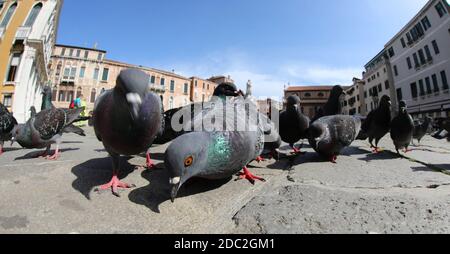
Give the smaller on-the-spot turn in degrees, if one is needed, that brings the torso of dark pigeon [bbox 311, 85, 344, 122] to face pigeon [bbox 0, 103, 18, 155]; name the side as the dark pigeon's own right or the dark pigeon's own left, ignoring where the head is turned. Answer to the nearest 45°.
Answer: approximately 135° to the dark pigeon's own right

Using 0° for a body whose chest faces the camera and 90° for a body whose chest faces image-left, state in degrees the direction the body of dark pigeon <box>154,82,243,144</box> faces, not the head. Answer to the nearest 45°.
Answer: approximately 270°

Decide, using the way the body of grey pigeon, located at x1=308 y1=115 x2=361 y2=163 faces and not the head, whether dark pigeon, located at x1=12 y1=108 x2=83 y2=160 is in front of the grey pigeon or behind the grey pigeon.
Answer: in front

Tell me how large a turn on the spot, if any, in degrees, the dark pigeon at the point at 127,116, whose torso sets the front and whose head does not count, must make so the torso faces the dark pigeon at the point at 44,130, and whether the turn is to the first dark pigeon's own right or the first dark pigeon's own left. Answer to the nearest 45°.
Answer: approximately 135° to the first dark pigeon's own right

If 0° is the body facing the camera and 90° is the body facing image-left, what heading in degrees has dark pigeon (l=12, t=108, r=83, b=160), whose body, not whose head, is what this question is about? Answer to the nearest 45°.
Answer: approximately 90°

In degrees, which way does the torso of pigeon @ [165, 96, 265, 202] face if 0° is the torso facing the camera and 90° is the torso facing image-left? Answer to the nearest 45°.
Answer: approximately 45°

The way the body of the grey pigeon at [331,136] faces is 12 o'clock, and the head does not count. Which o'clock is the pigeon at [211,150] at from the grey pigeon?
The pigeon is roughly at 11 o'clock from the grey pigeon.
